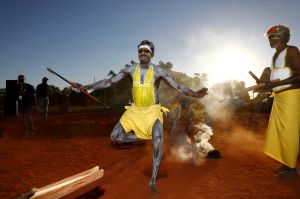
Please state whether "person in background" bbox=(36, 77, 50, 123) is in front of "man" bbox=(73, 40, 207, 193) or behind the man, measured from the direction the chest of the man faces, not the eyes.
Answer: behind

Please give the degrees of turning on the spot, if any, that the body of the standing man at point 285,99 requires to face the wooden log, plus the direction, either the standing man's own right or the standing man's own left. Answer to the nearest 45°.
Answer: approximately 45° to the standing man's own left

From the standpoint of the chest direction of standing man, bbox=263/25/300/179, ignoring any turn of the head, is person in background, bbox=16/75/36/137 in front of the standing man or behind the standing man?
in front

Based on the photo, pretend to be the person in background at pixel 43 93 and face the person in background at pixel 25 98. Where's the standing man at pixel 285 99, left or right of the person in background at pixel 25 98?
left

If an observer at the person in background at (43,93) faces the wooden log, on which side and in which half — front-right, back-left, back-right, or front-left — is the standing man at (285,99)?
front-left

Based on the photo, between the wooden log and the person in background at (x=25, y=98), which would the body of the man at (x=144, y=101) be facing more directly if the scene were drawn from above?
the wooden log

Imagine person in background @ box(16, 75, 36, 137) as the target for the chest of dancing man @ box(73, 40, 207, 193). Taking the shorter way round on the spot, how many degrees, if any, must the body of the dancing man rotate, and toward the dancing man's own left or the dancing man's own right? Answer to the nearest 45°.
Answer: approximately 135° to the dancing man's own right

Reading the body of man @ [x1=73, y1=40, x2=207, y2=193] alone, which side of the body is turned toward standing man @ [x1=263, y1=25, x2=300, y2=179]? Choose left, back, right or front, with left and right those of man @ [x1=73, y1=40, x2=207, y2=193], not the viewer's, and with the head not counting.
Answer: left

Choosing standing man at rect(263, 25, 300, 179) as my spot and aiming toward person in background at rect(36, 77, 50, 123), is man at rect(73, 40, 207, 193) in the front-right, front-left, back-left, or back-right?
front-left

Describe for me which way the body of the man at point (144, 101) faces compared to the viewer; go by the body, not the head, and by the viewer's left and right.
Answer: facing the viewer

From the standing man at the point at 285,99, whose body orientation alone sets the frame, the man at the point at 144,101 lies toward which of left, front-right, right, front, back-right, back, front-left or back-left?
front-left

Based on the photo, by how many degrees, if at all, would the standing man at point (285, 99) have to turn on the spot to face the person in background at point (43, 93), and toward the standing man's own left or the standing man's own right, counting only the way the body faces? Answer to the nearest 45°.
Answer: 0° — they already face them

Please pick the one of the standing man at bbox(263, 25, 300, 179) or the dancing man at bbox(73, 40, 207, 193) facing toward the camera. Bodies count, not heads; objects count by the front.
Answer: the dancing man at bbox(73, 40, 207, 193)

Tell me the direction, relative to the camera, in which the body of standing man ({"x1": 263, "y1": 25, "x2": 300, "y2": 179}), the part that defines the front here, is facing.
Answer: to the viewer's left

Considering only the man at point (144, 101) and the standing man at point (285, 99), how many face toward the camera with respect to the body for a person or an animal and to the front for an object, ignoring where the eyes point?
1
